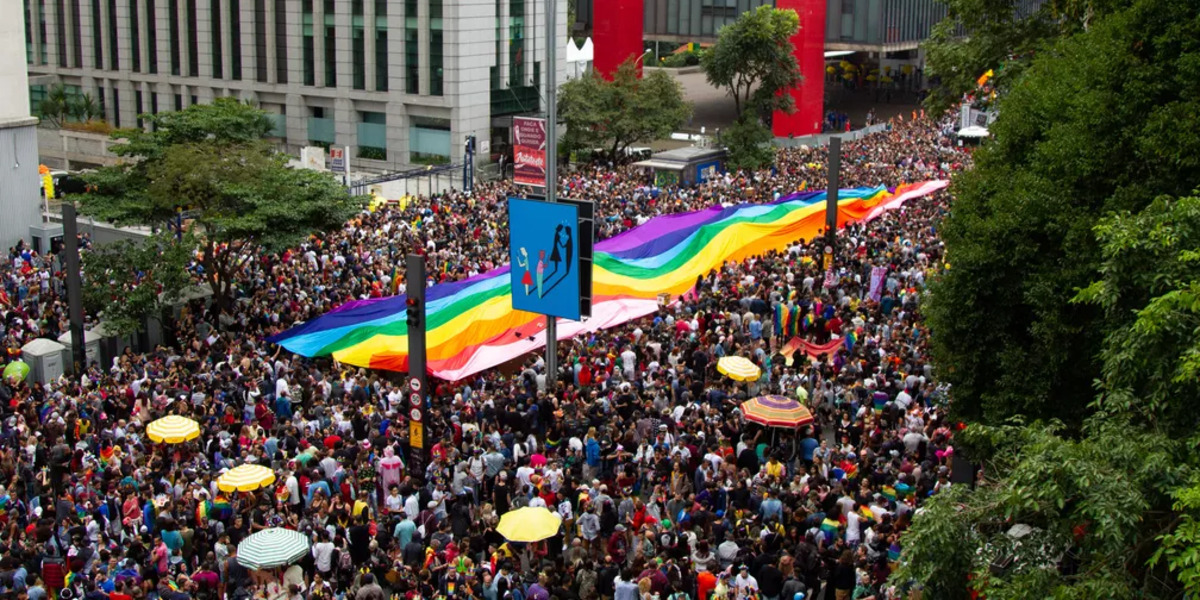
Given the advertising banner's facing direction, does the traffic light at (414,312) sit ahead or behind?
ahead

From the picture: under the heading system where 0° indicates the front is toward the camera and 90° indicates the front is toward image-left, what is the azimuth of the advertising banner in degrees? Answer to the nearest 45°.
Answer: approximately 0°

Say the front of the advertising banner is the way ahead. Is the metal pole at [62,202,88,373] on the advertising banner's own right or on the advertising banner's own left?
on the advertising banner's own right

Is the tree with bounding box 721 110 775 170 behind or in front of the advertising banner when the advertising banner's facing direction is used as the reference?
behind

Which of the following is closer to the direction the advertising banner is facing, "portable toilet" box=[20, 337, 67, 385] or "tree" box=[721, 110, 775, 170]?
the portable toilet

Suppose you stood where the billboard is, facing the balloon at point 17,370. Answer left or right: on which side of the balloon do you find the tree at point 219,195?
right

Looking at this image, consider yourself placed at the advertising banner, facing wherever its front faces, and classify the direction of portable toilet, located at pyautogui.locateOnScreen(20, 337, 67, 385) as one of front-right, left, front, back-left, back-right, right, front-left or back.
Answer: front-right

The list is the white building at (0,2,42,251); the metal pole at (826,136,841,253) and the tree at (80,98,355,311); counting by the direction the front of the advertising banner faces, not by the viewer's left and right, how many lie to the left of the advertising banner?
1

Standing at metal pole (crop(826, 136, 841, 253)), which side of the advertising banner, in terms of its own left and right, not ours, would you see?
left

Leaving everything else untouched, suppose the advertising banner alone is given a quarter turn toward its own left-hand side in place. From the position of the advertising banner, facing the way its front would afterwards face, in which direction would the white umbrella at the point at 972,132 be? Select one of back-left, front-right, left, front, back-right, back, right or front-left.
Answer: front-left

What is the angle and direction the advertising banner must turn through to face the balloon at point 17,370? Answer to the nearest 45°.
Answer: approximately 45° to its right

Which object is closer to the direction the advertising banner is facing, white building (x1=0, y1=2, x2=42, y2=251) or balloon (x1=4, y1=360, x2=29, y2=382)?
the balloon

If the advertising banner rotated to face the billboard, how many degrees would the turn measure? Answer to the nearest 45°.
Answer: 0° — it already faces it
